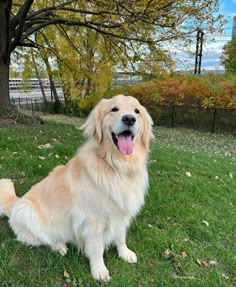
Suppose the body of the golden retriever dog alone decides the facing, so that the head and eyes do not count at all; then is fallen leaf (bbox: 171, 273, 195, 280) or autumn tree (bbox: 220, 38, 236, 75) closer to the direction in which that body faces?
the fallen leaf

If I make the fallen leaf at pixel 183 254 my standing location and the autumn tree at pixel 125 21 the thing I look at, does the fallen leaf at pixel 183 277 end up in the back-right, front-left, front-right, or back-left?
back-left

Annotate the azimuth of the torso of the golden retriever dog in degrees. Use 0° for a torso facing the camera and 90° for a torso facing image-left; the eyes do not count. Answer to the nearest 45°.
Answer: approximately 315°

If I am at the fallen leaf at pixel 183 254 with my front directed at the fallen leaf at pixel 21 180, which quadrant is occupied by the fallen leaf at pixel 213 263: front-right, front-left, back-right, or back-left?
back-right

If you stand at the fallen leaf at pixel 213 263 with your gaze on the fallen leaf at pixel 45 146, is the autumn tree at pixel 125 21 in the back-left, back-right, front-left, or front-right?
front-right

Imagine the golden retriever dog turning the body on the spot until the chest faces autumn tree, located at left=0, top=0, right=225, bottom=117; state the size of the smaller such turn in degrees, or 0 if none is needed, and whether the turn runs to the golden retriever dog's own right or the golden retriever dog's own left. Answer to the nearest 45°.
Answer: approximately 135° to the golden retriever dog's own left

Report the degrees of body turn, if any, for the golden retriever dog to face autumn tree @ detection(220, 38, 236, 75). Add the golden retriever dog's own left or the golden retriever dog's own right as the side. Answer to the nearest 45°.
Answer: approximately 90° to the golden retriever dog's own left

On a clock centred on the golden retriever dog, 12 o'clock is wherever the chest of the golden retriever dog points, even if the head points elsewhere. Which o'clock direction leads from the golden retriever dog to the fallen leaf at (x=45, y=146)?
The fallen leaf is roughly at 7 o'clock from the golden retriever dog.

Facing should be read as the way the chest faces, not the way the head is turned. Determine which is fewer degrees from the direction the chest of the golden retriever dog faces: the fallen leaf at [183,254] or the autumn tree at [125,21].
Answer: the fallen leaf

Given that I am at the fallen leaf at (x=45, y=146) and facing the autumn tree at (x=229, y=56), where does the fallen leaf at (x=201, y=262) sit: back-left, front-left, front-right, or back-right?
back-right

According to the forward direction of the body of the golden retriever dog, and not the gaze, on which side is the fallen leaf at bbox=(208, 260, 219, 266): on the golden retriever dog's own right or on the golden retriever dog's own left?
on the golden retriever dog's own left

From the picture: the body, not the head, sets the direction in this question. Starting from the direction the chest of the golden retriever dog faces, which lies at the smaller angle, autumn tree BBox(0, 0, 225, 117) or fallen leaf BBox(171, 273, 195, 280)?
the fallen leaf

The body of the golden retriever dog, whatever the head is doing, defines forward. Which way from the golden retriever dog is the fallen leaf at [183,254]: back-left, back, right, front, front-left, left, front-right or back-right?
front-left

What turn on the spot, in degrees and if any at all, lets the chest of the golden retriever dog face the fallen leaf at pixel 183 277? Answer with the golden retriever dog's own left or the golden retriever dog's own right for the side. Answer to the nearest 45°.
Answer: approximately 45° to the golden retriever dog's own left
